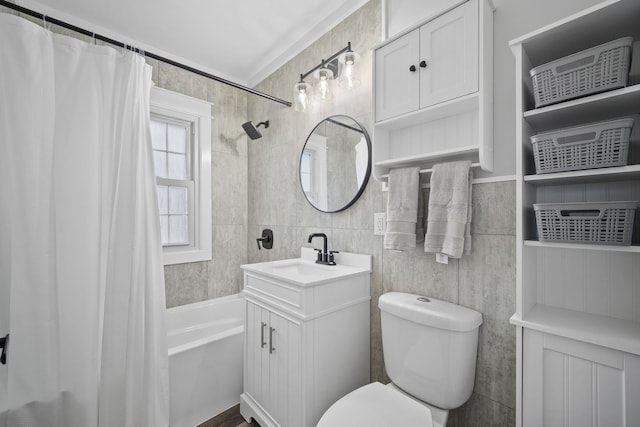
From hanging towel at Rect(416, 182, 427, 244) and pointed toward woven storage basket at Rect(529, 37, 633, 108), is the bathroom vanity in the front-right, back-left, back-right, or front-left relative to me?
back-right

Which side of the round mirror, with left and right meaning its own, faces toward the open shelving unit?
left

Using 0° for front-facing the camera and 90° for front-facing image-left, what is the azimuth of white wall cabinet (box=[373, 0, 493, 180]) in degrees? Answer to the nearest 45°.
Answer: approximately 45°

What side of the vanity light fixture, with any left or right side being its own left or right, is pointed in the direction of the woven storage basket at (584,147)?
left

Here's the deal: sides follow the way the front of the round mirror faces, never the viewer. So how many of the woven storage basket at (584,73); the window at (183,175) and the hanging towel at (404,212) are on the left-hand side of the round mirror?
2
